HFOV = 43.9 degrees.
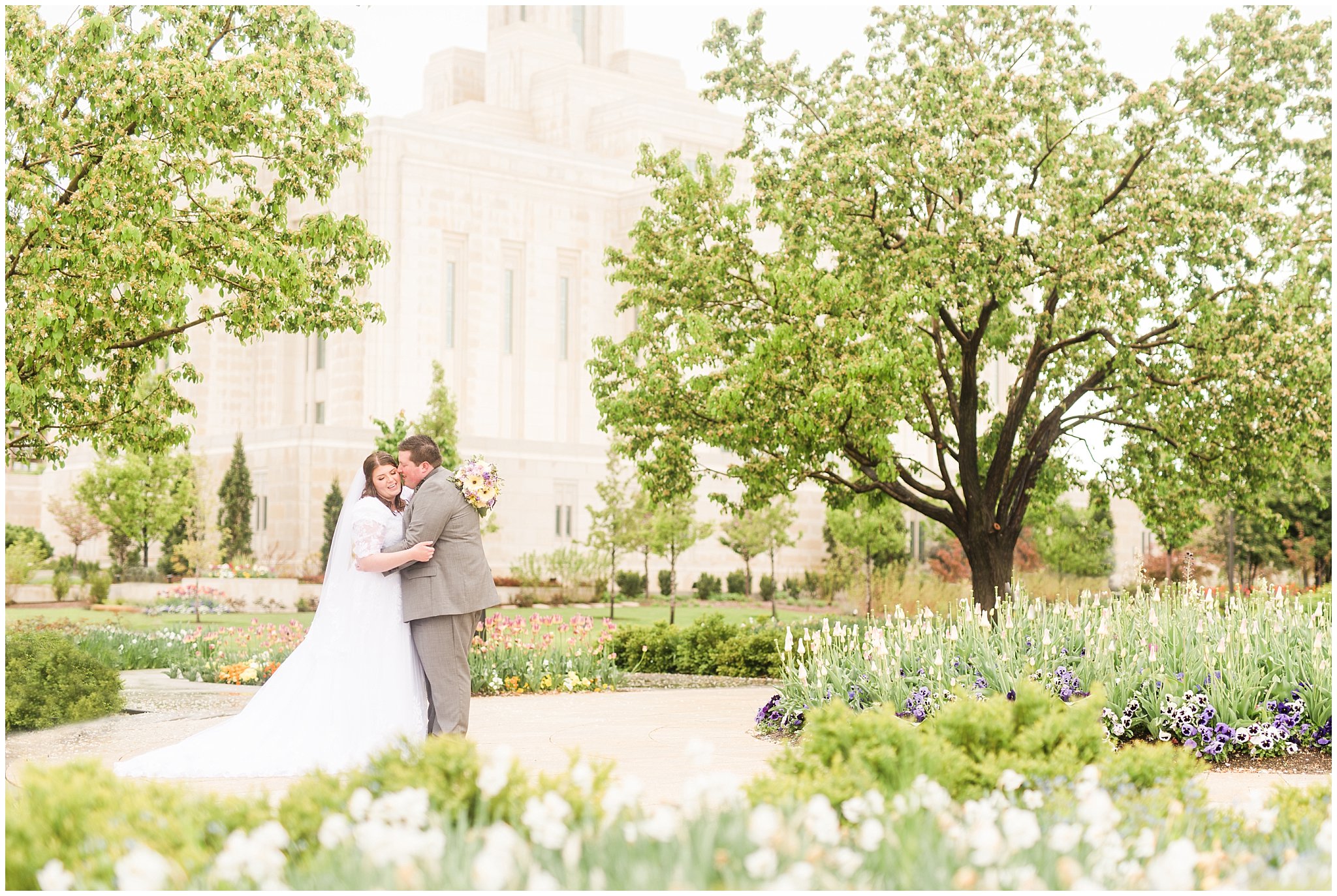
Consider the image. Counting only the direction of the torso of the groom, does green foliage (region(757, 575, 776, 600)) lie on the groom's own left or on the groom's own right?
on the groom's own right

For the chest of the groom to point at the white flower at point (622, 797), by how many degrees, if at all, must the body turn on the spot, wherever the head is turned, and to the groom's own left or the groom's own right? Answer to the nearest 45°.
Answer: approximately 90° to the groom's own left

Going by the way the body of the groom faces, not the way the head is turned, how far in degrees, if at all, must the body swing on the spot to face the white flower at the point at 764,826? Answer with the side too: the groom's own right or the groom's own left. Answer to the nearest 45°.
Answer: approximately 90° to the groom's own left

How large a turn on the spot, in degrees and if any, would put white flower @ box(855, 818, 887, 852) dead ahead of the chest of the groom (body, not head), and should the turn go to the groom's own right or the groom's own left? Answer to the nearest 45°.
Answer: approximately 90° to the groom's own left

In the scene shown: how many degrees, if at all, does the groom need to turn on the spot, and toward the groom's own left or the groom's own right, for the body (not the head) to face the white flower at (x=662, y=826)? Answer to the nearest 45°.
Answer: approximately 90° to the groom's own left

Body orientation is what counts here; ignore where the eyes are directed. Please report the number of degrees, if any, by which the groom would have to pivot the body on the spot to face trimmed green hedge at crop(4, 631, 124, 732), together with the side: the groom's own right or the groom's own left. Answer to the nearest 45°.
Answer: approximately 45° to the groom's own right

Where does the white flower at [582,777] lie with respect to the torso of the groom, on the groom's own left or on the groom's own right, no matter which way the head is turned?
on the groom's own left

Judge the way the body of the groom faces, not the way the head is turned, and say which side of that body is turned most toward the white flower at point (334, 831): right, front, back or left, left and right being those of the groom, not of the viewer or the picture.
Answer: left

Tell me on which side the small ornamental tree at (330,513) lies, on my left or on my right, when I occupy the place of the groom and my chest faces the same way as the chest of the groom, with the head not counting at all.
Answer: on my right

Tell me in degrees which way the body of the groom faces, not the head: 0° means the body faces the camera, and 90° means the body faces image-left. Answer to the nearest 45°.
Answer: approximately 90°

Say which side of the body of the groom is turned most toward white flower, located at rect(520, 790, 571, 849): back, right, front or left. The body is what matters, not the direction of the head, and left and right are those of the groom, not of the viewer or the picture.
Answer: left
